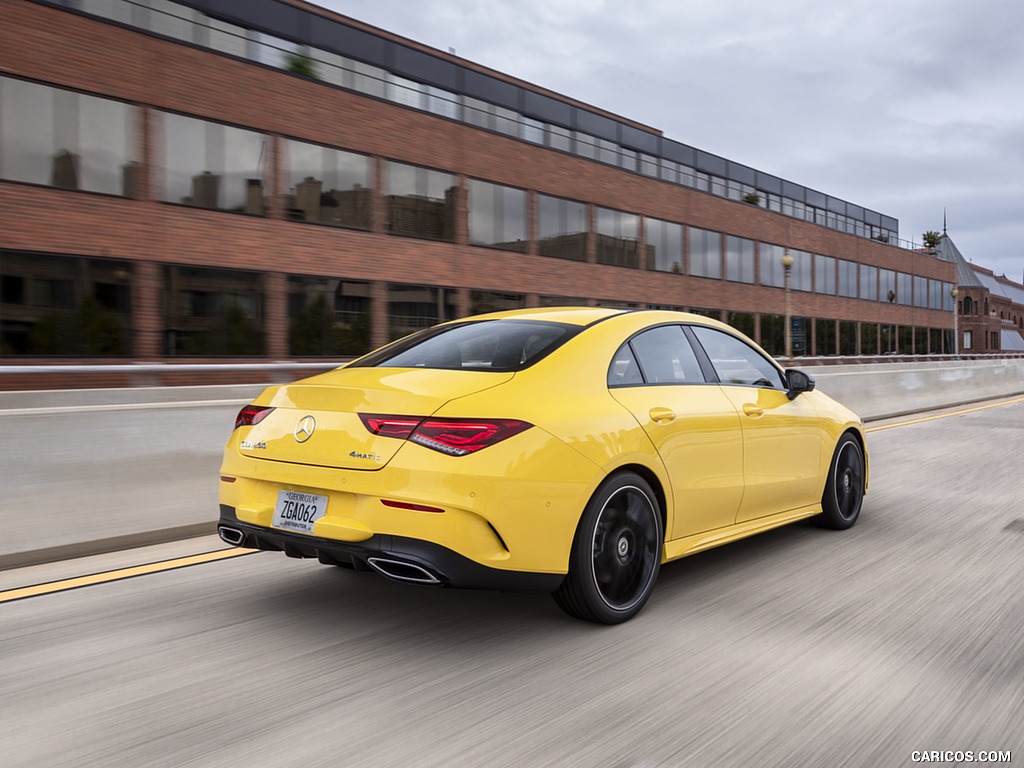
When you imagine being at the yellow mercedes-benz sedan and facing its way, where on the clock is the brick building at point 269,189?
The brick building is roughly at 10 o'clock from the yellow mercedes-benz sedan.

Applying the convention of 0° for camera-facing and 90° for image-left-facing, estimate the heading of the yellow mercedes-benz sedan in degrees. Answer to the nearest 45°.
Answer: approximately 225°
